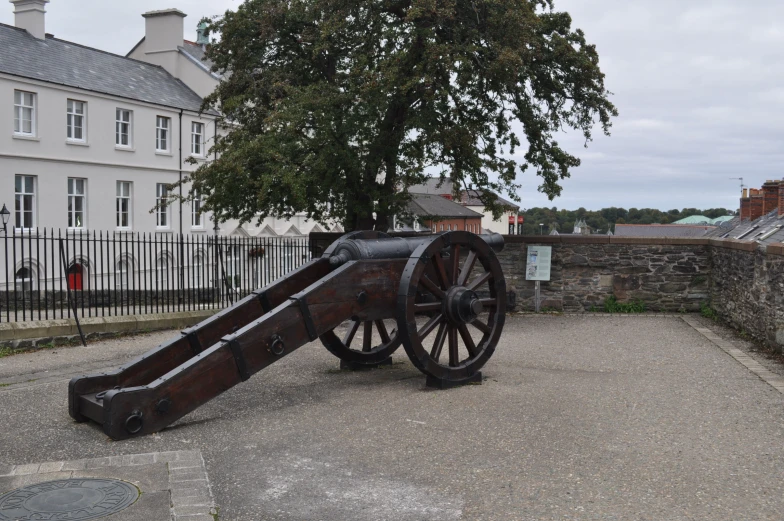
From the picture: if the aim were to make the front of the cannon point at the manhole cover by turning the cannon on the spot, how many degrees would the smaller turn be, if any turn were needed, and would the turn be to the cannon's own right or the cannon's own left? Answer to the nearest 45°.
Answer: approximately 180°

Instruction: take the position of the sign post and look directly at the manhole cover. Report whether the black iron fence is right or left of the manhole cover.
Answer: right

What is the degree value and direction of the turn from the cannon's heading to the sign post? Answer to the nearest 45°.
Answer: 0° — it already faces it

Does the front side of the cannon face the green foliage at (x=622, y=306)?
yes

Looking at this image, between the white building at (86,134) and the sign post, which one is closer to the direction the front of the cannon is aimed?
the sign post

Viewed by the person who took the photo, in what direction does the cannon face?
facing away from the viewer and to the right of the viewer

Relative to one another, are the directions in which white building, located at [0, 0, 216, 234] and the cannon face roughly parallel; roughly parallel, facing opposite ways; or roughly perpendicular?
roughly perpendicular

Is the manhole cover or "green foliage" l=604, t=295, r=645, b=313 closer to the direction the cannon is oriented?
the green foliage

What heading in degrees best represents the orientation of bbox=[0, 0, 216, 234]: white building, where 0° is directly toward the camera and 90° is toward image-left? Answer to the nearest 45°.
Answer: approximately 315°
